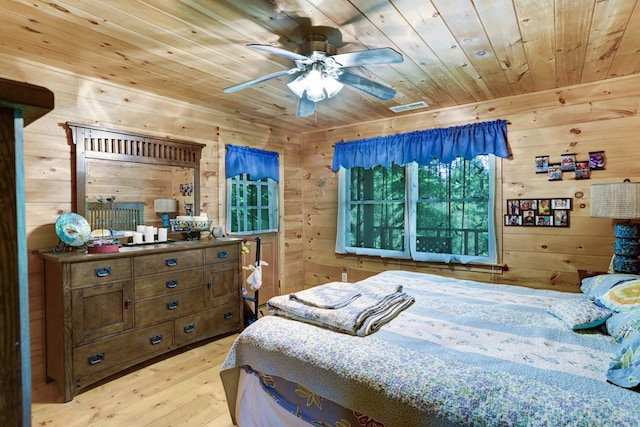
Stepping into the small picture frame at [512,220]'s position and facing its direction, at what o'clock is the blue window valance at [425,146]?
The blue window valance is roughly at 3 o'clock from the small picture frame.

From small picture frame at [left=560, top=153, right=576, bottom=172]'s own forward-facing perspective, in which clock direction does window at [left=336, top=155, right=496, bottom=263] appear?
The window is roughly at 3 o'clock from the small picture frame.

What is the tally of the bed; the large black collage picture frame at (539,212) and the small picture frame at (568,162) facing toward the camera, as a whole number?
2

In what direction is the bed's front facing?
to the viewer's left

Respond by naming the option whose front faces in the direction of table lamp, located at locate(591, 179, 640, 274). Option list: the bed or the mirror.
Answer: the mirror

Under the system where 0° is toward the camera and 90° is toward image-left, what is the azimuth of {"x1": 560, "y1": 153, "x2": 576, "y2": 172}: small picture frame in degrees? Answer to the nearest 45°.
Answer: approximately 0°

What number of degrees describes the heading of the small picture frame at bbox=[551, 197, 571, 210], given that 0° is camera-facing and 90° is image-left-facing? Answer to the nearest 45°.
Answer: approximately 0°
